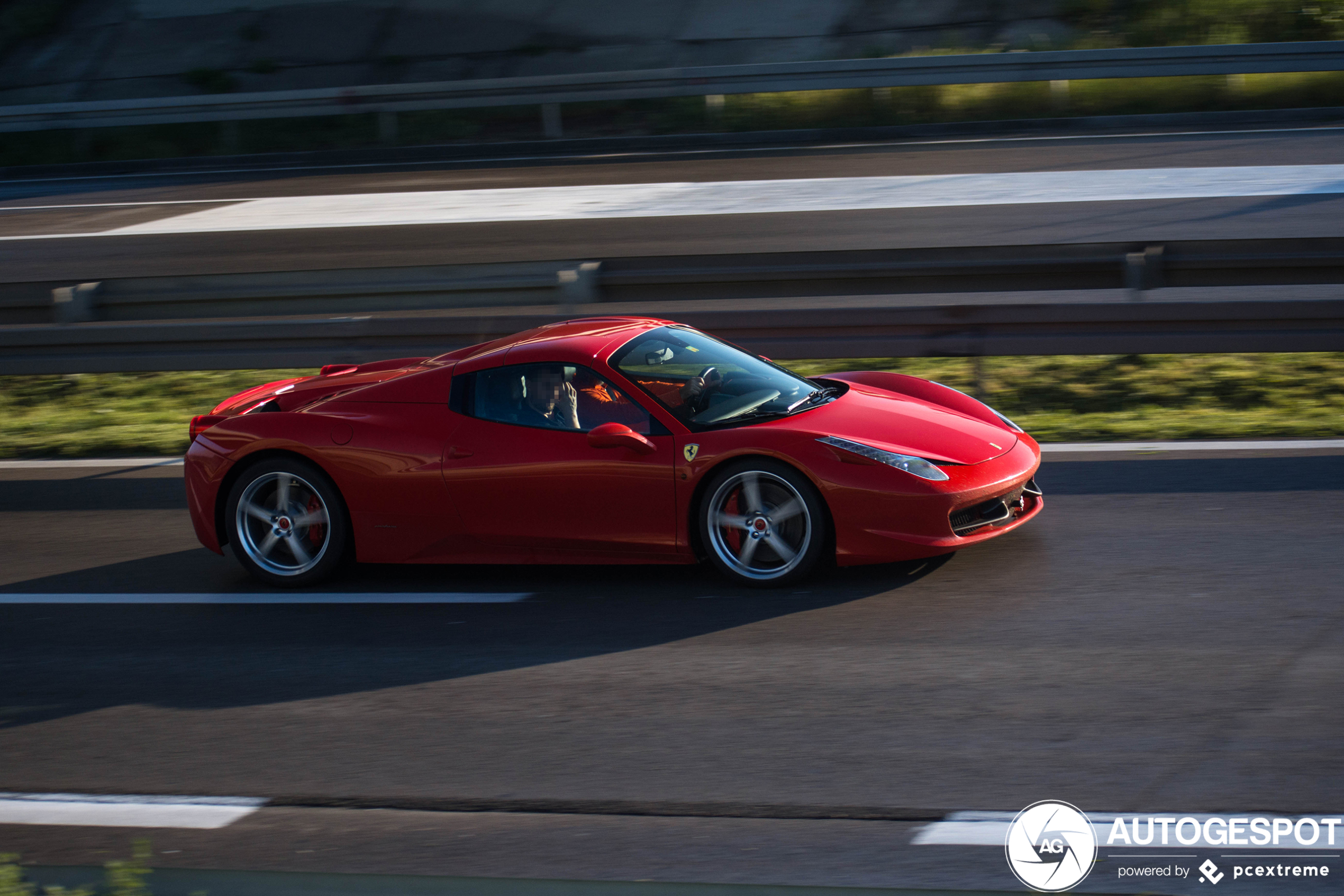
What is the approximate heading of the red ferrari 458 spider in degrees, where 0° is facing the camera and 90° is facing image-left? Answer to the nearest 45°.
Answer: approximately 270°

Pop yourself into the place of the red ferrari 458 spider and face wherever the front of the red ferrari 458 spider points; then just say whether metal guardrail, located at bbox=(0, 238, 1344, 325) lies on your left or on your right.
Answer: on your left

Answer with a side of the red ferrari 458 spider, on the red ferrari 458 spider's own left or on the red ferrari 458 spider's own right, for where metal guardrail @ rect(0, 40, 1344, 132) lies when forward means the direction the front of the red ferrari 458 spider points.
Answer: on the red ferrari 458 spider's own left

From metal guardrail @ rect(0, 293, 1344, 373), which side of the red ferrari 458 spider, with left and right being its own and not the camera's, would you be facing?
left

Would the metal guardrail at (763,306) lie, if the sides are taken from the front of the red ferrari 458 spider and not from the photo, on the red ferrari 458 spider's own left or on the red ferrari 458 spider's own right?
on the red ferrari 458 spider's own left

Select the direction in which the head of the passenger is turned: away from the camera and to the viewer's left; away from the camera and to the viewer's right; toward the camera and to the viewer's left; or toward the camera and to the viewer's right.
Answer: toward the camera and to the viewer's right
